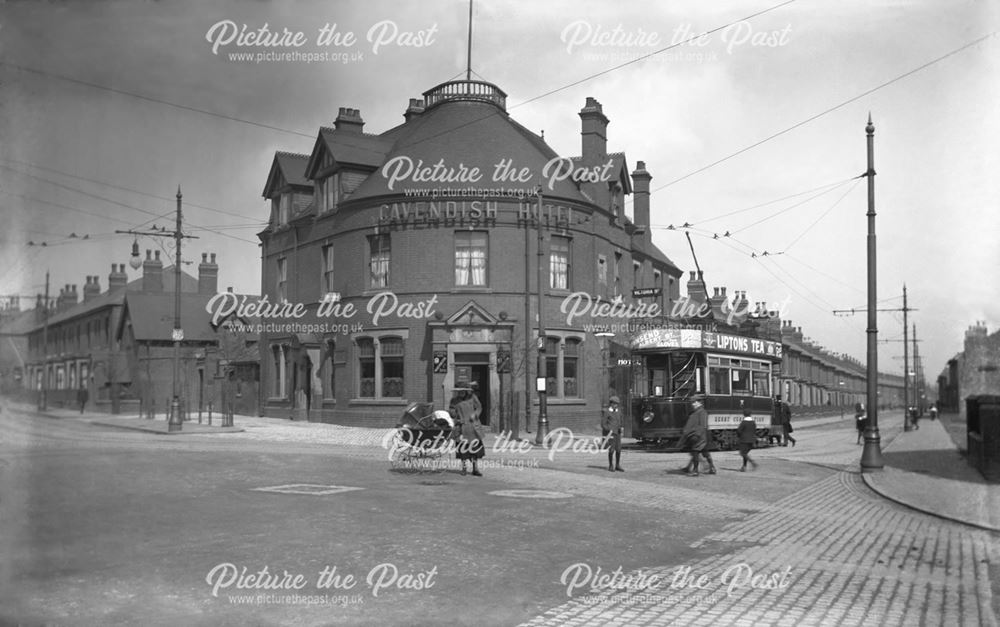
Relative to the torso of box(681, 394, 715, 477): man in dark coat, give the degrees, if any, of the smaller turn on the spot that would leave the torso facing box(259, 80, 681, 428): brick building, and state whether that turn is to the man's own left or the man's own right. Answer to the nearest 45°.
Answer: approximately 90° to the man's own right

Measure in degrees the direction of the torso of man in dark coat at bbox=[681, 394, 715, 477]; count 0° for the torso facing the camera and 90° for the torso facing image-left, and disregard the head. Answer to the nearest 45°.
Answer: approximately 45°

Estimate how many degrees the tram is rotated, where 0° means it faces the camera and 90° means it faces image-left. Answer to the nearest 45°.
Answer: approximately 45°

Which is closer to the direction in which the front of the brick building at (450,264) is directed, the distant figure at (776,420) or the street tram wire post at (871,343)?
the street tram wire post

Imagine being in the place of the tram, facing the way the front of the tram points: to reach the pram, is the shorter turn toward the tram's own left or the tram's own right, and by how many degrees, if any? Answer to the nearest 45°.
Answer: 0° — it already faces it

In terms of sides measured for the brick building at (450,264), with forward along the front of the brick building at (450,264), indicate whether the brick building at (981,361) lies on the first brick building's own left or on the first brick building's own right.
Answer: on the first brick building's own left

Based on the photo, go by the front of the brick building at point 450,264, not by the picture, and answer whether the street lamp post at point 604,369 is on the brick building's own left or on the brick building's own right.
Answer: on the brick building's own left

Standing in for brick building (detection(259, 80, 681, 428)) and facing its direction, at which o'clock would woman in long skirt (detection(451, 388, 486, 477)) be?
The woman in long skirt is roughly at 12 o'clock from the brick building.

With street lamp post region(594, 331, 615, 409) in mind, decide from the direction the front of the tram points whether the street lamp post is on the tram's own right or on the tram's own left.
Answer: on the tram's own right

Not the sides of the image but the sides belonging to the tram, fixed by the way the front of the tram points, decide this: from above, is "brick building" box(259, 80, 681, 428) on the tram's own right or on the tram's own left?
on the tram's own right
